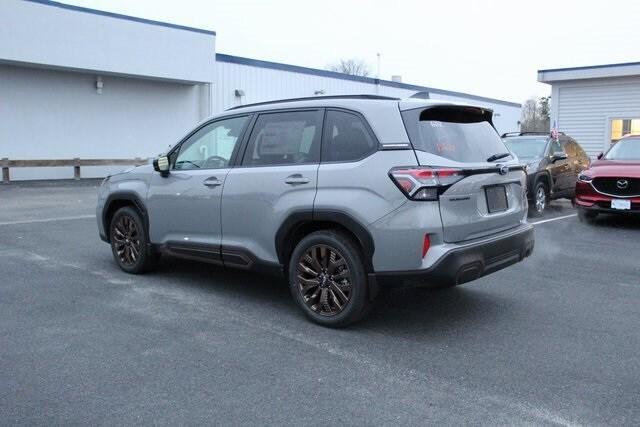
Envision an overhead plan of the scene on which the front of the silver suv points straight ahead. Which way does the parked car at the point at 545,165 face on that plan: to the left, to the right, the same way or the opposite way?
to the left

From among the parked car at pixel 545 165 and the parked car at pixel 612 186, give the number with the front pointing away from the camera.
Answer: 0

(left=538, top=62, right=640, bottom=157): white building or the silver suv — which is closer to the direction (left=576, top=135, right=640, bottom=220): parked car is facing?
the silver suv

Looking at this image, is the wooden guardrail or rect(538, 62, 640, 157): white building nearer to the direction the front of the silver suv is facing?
the wooden guardrail

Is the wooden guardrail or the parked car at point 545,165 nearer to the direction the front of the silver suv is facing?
the wooden guardrail

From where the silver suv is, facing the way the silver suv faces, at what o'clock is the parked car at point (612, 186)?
The parked car is roughly at 3 o'clock from the silver suv.

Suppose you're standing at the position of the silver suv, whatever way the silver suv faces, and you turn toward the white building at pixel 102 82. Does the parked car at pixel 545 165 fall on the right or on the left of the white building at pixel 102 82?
right

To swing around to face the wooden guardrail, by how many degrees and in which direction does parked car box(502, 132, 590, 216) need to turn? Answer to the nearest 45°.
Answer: approximately 45° to its right

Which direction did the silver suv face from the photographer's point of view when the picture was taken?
facing away from the viewer and to the left of the viewer

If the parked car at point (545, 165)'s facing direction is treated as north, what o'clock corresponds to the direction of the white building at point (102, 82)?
The white building is roughly at 2 o'clock from the parked car.
